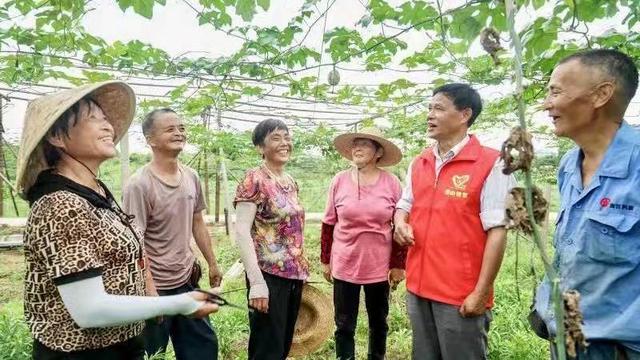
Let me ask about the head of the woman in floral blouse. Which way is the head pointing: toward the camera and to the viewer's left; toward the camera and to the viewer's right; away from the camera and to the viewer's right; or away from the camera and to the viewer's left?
toward the camera and to the viewer's right

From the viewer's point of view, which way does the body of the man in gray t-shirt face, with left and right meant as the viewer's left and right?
facing the viewer and to the right of the viewer

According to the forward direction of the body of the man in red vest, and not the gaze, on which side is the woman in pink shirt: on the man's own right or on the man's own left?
on the man's own right

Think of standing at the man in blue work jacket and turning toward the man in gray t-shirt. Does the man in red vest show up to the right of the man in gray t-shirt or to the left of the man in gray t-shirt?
right

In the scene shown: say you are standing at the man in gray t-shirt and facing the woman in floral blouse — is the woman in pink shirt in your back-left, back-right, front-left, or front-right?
front-left

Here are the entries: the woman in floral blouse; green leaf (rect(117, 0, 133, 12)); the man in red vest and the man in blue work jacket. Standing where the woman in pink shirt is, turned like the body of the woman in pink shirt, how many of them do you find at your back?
0

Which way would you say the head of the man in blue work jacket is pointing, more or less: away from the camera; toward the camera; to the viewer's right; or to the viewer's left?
to the viewer's left

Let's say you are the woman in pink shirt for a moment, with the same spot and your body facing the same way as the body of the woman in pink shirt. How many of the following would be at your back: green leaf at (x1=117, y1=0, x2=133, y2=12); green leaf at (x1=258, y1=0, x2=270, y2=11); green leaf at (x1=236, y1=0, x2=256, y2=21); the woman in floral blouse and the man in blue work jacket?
0

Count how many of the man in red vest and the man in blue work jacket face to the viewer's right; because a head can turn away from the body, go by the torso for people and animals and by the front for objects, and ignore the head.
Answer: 0

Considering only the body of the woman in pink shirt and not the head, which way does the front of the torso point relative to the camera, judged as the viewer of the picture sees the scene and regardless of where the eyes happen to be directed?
toward the camera

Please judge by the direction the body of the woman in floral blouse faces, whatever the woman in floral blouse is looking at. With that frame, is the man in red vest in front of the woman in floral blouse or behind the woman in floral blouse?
in front

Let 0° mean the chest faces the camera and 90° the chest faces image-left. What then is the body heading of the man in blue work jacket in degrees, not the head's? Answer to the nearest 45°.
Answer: approximately 45°

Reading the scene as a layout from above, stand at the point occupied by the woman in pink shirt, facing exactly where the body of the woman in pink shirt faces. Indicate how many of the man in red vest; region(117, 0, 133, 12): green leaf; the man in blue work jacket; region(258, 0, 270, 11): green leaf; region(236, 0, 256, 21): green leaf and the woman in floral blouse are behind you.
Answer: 0

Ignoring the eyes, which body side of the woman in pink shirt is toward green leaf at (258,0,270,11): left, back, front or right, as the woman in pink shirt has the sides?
front

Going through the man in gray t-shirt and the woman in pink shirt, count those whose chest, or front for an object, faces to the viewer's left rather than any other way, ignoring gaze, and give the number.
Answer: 0

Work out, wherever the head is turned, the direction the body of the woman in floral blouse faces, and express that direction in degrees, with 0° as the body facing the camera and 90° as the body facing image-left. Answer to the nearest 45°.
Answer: approximately 315°
